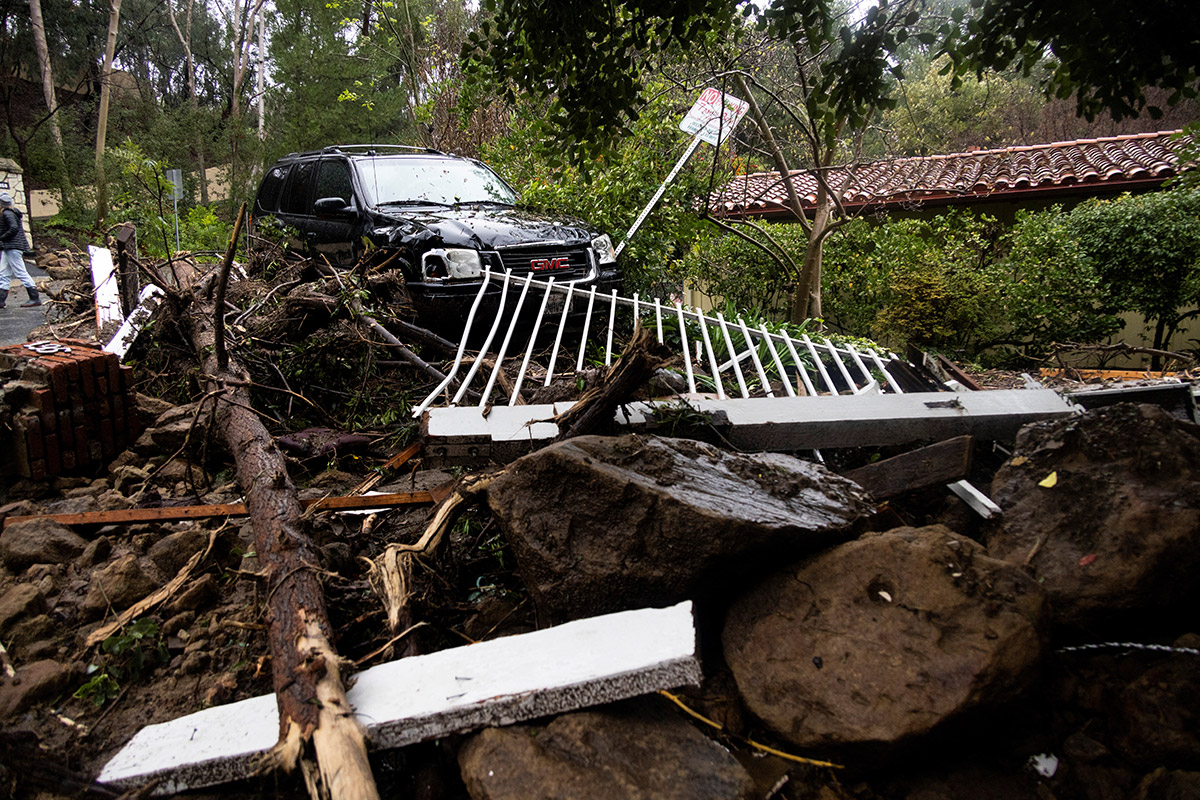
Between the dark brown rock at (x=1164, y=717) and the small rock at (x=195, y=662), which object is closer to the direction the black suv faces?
the dark brown rock

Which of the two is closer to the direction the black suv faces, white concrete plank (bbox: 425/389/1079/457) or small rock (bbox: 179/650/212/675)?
the white concrete plank

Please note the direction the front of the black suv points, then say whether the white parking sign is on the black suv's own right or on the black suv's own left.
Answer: on the black suv's own left

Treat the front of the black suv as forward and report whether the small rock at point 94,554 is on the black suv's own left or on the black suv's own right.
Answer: on the black suv's own right

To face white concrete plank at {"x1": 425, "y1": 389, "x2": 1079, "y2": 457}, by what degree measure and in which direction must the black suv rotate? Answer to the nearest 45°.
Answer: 0° — it already faces it

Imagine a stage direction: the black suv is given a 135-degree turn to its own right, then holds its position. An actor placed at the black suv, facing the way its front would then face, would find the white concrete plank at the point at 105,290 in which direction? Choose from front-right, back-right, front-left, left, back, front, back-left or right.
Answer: front

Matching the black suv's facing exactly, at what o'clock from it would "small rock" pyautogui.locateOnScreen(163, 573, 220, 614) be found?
The small rock is roughly at 2 o'clock from the black suv.

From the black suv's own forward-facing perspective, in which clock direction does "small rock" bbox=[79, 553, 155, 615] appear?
The small rock is roughly at 2 o'clock from the black suv.

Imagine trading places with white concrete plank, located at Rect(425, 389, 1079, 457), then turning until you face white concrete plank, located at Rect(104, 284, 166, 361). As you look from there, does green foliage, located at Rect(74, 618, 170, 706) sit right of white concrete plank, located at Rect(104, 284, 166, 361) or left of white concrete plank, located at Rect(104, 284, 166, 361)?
left

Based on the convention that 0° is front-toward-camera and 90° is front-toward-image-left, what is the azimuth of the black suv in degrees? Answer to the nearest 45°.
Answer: approximately 315°

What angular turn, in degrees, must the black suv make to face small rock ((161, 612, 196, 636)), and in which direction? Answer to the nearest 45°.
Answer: approximately 45° to its right
